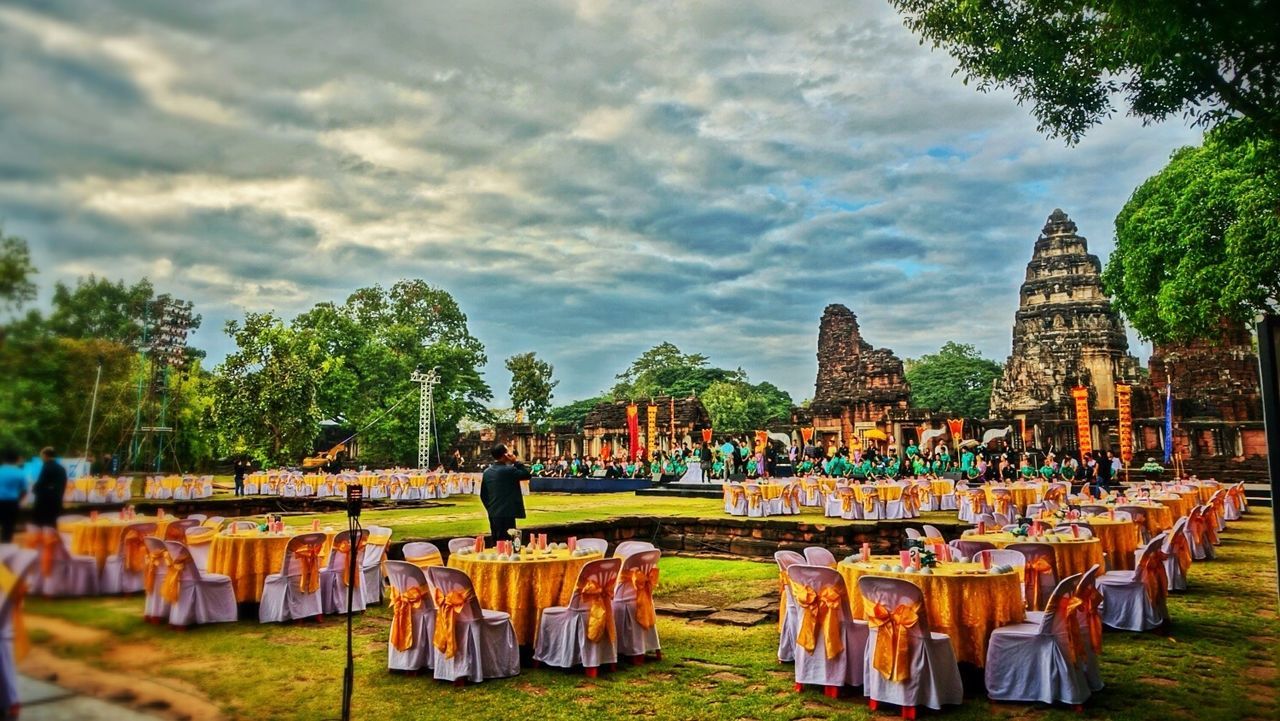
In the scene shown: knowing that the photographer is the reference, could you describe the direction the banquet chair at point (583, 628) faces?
facing away from the viewer and to the left of the viewer

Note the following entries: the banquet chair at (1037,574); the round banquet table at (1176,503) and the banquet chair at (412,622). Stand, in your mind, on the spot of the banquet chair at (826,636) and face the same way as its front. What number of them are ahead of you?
2

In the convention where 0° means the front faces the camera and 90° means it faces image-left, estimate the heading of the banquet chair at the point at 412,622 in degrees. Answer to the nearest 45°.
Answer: approximately 225°

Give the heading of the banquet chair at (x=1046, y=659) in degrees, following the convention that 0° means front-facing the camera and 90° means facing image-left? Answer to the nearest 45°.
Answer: approximately 90°

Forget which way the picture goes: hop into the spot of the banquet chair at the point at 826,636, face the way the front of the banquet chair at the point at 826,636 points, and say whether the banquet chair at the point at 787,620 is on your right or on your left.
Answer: on your left

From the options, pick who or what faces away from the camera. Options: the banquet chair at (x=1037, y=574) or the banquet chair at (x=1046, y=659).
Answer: the banquet chair at (x=1037, y=574)

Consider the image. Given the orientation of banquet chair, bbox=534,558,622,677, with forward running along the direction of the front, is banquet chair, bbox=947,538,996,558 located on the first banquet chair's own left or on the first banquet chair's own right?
on the first banquet chair's own right

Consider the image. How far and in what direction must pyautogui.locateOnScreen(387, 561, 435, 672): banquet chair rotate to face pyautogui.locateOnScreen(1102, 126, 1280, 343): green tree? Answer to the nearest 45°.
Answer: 0° — it already faces it

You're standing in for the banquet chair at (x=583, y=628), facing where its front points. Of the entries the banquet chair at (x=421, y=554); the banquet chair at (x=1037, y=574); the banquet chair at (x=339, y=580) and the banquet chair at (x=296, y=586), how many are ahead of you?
3

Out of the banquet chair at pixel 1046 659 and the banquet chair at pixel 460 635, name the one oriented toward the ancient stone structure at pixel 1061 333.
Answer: the banquet chair at pixel 460 635

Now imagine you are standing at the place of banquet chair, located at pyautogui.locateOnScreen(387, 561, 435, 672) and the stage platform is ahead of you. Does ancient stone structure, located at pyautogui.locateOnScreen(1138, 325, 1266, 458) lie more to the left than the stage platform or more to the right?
right

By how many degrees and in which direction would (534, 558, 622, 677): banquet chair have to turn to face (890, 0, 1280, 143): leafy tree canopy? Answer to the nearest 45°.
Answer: approximately 135° to its right

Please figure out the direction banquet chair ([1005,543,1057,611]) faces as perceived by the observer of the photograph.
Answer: facing away from the viewer
